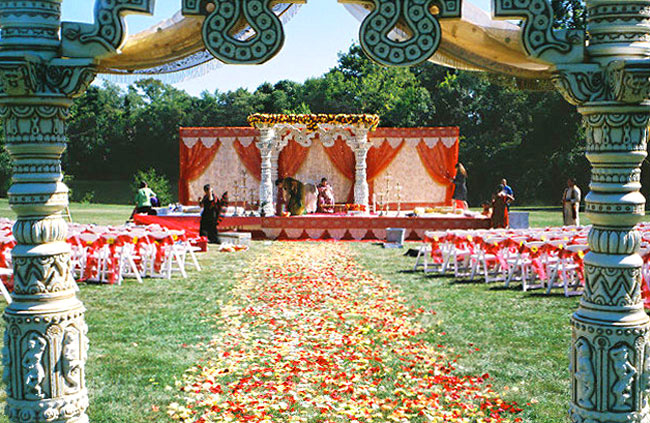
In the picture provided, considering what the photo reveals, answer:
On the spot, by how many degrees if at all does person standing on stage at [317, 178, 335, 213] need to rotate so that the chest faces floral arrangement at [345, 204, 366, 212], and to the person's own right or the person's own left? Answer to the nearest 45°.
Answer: approximately 90° to the person's own left

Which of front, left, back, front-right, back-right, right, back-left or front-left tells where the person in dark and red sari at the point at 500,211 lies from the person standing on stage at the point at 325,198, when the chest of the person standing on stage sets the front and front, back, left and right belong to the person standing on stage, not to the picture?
front-left

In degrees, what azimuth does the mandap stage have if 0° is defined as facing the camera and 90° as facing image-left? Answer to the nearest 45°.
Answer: approximately 0°

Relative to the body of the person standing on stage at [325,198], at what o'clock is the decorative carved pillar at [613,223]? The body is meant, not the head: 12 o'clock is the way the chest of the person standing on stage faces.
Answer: The decorative carved pillar is roughly at 12 o'clock from the person standing on stage.

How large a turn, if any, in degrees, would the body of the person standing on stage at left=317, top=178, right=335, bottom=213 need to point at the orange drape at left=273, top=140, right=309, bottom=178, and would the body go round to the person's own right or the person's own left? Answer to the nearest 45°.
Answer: approximately 135° to the person's own right

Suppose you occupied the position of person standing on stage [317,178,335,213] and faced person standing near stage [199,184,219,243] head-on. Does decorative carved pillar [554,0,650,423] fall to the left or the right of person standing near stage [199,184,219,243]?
left

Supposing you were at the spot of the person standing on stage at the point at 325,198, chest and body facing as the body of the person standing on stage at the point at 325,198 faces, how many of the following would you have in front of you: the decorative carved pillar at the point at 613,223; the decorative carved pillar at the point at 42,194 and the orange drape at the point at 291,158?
2

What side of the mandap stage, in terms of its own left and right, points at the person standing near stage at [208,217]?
right

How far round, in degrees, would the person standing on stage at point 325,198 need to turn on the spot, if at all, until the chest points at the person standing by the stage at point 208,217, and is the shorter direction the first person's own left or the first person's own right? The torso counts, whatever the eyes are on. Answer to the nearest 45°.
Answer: approximately 45° to the first person's own right
